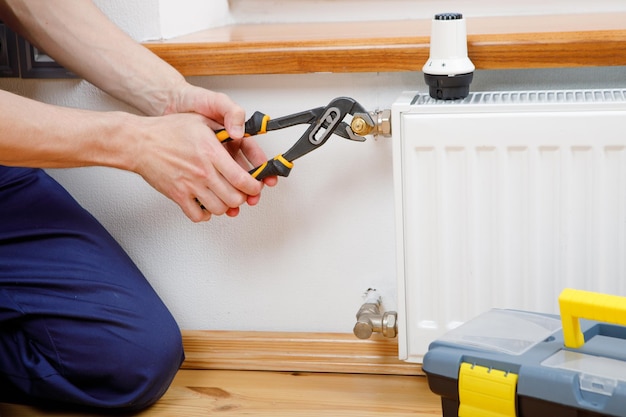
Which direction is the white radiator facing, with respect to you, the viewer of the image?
facing the viewer

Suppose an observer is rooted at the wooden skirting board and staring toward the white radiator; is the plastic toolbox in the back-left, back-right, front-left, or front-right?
front-right
